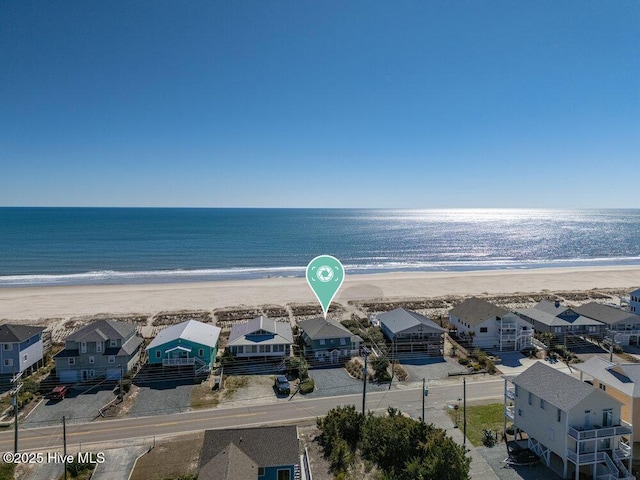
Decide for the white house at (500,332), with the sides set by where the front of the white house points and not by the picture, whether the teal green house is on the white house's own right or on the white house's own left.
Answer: on the white house's own right

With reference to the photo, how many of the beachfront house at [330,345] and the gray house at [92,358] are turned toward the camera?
2

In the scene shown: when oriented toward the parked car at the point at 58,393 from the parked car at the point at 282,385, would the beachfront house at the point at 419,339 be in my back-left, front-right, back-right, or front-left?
back-right

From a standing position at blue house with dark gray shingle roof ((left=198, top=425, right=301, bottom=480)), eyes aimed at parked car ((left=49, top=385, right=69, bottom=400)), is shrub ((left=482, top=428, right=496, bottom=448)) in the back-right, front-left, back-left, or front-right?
back-right

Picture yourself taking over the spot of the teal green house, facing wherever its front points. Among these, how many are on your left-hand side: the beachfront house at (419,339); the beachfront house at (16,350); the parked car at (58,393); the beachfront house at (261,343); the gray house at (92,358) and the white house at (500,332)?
3
